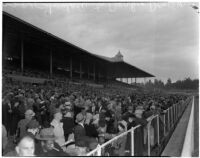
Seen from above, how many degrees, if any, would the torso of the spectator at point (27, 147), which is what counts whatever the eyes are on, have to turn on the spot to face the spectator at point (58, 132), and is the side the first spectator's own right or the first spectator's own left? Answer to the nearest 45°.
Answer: approximately 90° to the first spectator's own left

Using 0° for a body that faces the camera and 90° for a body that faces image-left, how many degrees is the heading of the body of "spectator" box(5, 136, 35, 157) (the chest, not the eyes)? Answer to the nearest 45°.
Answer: approximately 315°

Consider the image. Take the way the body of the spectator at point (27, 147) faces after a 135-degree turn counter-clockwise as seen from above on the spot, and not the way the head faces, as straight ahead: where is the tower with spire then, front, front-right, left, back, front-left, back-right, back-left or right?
front-right

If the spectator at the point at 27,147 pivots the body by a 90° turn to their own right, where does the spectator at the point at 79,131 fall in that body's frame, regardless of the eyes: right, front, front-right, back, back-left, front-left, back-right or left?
back

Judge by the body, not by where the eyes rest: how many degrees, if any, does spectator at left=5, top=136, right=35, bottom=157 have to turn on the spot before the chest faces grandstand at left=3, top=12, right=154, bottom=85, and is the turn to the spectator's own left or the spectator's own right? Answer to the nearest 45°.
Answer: approximately 135° to the spectator's own left
